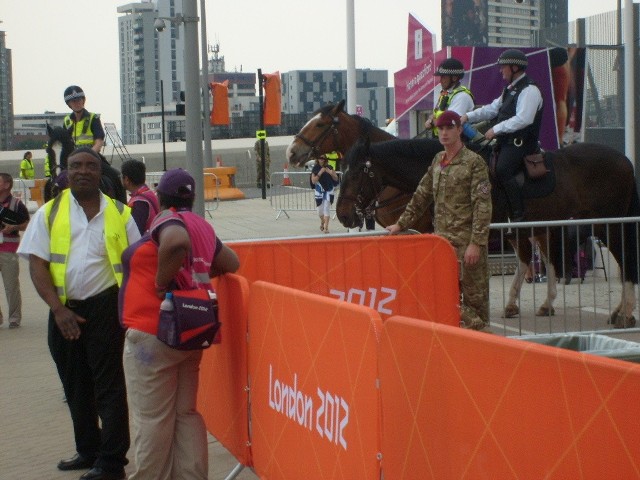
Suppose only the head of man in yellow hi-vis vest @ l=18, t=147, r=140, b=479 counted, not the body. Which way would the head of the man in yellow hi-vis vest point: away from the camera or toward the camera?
toward the camera

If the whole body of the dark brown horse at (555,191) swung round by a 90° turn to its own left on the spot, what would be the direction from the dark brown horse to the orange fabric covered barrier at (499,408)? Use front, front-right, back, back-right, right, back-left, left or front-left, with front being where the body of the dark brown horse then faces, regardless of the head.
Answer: front

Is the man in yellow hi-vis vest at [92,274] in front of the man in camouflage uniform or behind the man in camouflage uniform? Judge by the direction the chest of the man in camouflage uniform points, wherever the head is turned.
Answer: in front

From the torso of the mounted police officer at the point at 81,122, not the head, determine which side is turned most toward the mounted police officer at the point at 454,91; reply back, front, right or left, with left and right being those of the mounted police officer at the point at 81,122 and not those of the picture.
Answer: left

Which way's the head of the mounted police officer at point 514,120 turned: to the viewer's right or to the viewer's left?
to the viewer's left

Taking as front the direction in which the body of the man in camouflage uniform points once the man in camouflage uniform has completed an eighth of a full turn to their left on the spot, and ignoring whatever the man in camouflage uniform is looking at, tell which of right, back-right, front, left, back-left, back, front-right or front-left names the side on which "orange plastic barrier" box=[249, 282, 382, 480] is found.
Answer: front

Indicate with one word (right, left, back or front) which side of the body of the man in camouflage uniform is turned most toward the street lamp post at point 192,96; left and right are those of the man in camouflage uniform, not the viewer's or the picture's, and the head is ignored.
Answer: right

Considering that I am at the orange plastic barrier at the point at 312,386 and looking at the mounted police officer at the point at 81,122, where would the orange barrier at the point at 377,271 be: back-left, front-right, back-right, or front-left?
front-right

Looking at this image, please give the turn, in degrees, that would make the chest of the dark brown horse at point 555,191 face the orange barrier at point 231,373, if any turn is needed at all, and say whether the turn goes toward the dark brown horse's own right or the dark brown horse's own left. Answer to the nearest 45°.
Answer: approximately 90° to the dark brown horse's own left

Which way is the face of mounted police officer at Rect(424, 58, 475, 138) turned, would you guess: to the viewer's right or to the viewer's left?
to the viewer's left

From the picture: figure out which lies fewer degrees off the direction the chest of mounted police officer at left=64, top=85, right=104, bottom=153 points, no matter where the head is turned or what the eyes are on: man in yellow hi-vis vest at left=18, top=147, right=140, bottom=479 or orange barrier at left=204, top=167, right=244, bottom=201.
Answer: the man in yellow hi-vis vest

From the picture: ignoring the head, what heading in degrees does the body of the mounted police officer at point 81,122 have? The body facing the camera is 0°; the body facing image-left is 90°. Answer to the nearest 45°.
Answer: approximately 45°

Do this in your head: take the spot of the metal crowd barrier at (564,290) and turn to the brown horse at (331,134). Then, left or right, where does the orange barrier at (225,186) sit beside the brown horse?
right

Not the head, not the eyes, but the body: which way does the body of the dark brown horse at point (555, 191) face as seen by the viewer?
to the viewer's left

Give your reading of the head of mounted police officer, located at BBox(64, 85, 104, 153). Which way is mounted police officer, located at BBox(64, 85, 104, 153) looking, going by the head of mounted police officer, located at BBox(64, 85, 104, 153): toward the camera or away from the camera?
toward the camera

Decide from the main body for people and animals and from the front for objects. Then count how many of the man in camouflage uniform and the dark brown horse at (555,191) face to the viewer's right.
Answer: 0

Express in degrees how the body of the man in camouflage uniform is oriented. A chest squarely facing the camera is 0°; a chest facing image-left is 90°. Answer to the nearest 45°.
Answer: approximately 45°
